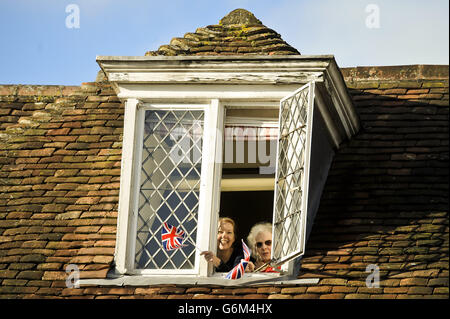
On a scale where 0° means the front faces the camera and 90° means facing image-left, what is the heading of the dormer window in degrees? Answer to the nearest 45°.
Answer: approximately 0°
